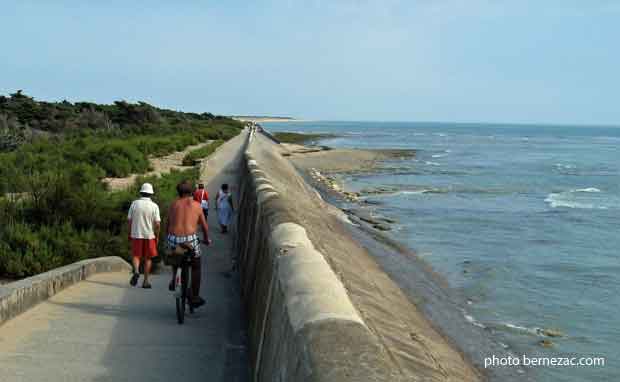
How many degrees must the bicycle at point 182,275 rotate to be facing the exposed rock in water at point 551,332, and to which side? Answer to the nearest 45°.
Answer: approximately 45° to its right

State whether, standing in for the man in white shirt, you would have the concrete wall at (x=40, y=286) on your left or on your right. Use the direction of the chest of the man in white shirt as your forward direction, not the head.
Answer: on your left

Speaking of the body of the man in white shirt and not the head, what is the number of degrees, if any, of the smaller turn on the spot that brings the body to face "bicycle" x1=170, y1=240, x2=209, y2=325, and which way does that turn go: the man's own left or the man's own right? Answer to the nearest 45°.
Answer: approximately 180°

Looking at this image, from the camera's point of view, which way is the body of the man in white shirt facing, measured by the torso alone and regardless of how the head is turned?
away from the camera

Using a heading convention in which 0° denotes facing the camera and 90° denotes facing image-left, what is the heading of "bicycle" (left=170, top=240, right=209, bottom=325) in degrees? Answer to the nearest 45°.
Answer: approximately 180°

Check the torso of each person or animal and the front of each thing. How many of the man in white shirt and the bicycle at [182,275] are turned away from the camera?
2

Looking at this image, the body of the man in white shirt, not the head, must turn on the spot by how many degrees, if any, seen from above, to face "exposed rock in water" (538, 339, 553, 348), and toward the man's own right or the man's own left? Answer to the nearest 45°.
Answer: approximately 90° to the man's own right

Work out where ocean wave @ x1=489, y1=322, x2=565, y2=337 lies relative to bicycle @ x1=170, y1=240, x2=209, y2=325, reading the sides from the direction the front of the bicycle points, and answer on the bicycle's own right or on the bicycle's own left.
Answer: on the bicycle's own right

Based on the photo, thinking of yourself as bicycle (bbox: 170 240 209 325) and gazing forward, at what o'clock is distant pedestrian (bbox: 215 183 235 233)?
The distant pedestrian is roughly at 12 o'clock from the bicycle.
